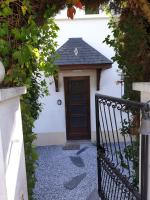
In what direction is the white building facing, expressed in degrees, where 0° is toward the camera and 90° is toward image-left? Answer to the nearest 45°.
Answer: approximately 0°

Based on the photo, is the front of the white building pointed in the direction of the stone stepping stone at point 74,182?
yes

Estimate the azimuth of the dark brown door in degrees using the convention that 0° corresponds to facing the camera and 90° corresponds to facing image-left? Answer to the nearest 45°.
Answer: approximately 0°

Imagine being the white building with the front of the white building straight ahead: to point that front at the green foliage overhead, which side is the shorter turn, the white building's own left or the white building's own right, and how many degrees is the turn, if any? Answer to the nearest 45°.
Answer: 0° — it already faces it

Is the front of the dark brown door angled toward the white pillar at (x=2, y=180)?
yes

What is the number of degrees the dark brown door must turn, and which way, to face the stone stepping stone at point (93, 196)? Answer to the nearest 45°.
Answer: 0° — it already faces it

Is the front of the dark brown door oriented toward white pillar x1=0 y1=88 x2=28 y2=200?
yes

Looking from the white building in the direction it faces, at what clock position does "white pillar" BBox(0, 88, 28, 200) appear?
The white pillar is roughly at 12 o'clock from the white building.

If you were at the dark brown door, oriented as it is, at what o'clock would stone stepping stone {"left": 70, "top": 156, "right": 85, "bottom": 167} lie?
The stone stepping stone is roughly at 12 o'clock from the dark brown door.

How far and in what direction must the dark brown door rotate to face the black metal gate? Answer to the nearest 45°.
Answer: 0° — it already faces it
